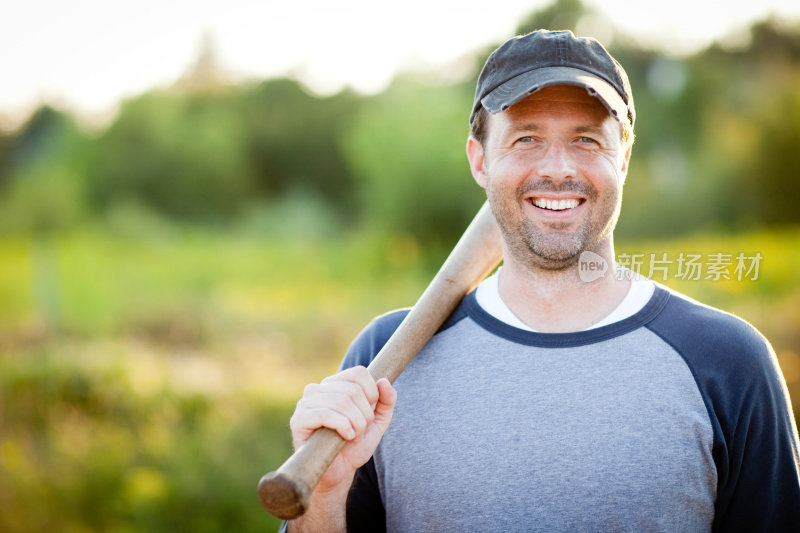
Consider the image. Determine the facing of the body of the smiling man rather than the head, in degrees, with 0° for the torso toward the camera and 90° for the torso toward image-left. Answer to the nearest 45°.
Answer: approximately 0°

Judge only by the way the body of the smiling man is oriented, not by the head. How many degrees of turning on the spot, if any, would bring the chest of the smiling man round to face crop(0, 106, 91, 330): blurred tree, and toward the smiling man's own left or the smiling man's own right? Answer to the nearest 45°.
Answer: approximately 135° to the smiling man's own right
